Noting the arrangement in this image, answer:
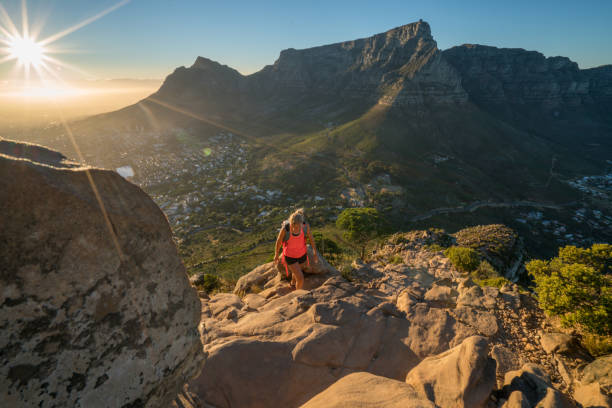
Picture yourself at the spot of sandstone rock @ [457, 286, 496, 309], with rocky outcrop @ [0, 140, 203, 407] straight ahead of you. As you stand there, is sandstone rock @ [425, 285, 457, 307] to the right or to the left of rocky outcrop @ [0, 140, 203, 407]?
right

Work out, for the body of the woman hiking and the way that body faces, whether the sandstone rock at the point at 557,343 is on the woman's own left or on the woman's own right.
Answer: on the woman's own left

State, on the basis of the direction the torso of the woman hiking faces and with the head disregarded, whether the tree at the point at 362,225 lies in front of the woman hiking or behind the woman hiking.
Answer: behind

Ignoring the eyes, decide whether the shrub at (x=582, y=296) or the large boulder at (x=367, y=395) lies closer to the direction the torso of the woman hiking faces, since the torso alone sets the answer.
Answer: the large boulder

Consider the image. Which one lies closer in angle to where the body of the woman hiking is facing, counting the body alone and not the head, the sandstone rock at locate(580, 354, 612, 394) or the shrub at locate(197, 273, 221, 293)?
the sandstone rock

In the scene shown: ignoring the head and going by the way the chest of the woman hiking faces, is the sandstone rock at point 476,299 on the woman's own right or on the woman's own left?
on the woman's own left

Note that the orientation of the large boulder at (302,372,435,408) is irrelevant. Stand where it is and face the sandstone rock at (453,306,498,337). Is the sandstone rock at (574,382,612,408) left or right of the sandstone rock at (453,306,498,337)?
right

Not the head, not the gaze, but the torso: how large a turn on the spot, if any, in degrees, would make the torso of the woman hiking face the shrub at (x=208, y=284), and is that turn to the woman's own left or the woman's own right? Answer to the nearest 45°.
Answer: approximately 135° to the woman's own right

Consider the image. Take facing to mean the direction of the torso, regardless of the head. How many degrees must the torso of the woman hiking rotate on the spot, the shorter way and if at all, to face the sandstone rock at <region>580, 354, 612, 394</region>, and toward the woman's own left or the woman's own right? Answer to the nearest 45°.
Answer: approximately 45° to the woman's own left

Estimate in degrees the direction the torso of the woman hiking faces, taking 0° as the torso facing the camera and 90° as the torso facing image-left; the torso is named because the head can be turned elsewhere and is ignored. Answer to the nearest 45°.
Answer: approximately 0°
